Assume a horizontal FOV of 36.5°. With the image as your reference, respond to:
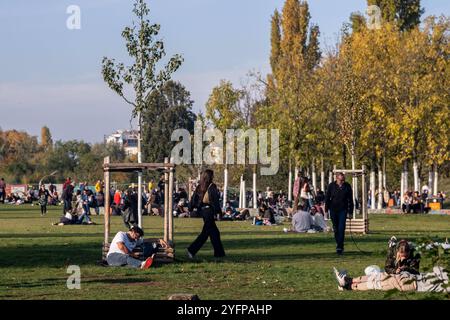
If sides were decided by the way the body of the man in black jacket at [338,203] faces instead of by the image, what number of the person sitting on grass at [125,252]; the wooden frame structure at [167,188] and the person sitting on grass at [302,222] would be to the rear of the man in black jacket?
1

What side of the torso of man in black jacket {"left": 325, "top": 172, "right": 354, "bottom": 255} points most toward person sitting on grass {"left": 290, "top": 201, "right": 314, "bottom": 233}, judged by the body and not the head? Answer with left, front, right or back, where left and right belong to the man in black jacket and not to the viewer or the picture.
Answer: back

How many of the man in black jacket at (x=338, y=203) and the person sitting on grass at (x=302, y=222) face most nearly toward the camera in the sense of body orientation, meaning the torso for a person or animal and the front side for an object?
1

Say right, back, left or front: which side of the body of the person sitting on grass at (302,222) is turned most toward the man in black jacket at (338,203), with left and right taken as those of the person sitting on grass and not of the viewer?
back

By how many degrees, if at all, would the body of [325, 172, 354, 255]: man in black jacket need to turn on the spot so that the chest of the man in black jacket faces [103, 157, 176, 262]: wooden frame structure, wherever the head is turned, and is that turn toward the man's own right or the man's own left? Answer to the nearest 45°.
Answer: approximately 45° to the man's own right

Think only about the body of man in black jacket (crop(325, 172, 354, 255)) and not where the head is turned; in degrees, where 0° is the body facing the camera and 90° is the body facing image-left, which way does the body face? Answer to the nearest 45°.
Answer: approximately 0°

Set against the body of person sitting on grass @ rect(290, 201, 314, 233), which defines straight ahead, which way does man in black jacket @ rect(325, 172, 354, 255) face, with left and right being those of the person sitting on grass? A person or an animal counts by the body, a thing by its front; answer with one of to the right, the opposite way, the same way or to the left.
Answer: the opposite way

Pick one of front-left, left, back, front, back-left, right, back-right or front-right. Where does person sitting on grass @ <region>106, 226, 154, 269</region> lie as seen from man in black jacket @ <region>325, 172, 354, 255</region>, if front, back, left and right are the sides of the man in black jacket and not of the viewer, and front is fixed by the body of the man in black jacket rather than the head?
front-right

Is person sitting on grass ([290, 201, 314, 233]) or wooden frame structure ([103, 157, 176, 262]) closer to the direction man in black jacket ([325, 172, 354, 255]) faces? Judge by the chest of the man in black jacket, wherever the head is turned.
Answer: the wooden frame structure

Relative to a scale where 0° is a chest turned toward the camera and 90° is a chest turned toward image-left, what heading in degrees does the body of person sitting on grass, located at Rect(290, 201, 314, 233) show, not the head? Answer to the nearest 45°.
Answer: approximately 180°
